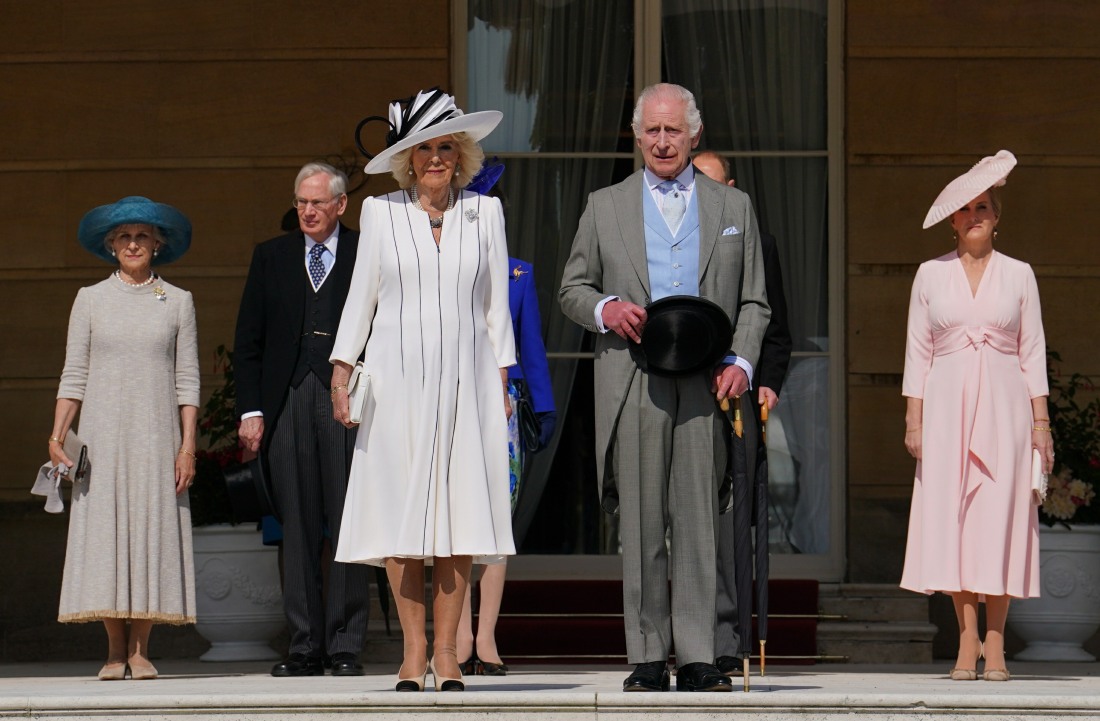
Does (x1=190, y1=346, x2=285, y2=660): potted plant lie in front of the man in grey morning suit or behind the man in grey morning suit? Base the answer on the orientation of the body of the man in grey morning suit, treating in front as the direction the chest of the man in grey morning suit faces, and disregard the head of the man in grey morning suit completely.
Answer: behind

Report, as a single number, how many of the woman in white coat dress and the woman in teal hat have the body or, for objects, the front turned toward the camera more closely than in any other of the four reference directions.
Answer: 2

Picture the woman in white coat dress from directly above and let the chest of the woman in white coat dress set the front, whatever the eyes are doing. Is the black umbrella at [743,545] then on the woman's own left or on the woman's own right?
on the woman's own left

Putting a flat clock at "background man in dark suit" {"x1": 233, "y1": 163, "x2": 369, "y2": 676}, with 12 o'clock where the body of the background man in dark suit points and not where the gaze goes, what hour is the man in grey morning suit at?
The man in grey morning suit is roughly at 11 o'clock from the background man in dark suit.
